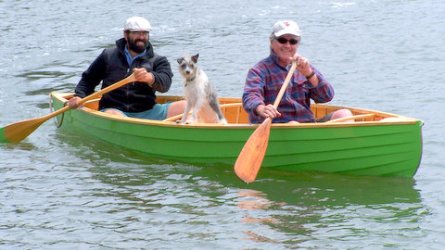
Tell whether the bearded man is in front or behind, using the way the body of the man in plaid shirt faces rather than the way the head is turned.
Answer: behind

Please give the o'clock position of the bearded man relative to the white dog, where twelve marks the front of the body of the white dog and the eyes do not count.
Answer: The bearded man is roughly at 3 o'clock from the white dog.

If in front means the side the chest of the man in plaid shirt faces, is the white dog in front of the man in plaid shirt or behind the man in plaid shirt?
behind

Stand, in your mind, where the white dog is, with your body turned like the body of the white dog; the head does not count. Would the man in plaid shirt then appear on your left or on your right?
on your left

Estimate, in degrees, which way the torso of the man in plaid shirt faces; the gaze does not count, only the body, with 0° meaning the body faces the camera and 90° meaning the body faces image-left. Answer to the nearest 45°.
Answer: approximately 315°
